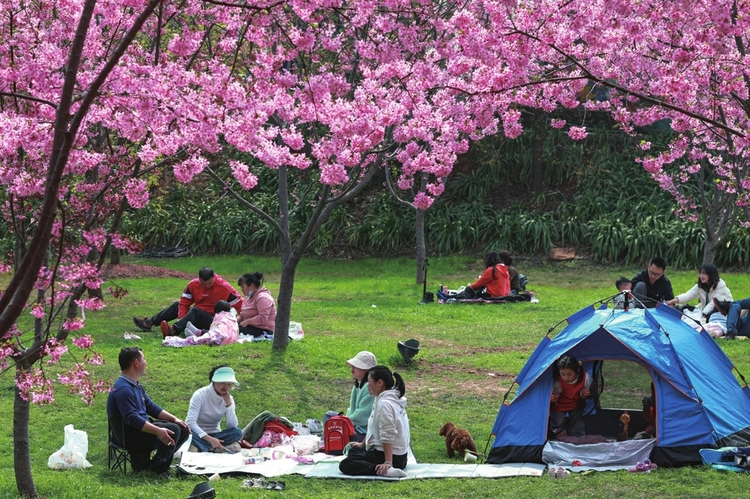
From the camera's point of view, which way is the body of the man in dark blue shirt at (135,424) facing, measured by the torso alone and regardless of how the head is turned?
to the viewer's right

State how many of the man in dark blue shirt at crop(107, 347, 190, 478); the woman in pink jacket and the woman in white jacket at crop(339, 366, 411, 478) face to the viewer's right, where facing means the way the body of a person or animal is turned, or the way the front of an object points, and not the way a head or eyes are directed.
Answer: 1

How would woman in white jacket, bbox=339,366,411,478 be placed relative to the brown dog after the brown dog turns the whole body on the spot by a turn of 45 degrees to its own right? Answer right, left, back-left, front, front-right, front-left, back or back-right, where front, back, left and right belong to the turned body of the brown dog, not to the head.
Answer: left

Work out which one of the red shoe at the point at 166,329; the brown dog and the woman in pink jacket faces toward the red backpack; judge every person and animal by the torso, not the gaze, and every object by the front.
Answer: the brown dog

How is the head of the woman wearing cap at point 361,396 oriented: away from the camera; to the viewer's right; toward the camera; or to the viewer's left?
to the viewer's left

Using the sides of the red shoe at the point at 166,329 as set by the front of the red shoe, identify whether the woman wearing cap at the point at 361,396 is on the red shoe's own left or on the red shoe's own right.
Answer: on the red shoe's own left

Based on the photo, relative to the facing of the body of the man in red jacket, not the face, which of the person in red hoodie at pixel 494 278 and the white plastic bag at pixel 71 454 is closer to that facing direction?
the white plastic bag

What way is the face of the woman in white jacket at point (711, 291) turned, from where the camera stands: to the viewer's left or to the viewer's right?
to the viewer's left

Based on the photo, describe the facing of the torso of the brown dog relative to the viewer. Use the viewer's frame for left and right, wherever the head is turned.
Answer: facing to the left of the viewer

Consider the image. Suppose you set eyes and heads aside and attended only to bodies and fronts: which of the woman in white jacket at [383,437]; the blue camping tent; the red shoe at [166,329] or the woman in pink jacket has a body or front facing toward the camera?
the blue camping tent

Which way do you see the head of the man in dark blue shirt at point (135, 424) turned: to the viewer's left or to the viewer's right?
to the viewer's right

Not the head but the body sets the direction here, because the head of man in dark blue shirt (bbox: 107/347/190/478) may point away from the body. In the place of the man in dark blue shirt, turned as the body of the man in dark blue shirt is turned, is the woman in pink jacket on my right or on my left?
on my left

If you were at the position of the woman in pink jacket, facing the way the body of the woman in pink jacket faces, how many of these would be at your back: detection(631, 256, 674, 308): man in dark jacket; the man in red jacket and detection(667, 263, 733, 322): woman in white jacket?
2

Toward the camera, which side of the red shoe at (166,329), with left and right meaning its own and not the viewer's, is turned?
left
